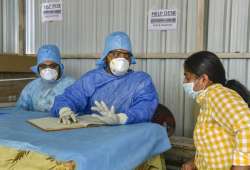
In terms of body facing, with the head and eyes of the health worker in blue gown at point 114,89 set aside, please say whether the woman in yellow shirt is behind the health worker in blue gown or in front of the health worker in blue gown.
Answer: in front

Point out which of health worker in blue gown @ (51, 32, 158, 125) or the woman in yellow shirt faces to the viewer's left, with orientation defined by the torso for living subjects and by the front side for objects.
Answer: the woman in yellow shirt

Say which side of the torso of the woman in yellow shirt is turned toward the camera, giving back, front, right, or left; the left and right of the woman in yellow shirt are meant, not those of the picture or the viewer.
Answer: left

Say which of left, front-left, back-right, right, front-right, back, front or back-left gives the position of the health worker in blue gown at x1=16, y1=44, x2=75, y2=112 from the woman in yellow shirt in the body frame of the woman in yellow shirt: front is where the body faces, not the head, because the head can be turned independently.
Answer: front-right

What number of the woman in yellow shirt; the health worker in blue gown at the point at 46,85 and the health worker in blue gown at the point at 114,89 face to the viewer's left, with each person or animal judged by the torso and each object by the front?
1

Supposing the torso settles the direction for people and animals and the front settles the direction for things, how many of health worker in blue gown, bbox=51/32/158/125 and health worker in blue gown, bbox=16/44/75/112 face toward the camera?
2

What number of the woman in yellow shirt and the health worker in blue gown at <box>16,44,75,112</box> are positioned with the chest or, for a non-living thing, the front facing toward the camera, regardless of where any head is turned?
1

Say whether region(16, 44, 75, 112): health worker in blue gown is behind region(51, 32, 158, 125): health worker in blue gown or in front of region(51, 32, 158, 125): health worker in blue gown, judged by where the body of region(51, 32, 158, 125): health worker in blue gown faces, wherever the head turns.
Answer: behind

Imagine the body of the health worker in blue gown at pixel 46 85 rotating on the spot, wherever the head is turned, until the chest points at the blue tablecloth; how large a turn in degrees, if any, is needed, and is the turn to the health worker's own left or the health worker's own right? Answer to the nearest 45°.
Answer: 0° — they already face it

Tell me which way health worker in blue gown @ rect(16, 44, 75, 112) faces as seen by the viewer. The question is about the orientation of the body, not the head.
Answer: toward the camera
